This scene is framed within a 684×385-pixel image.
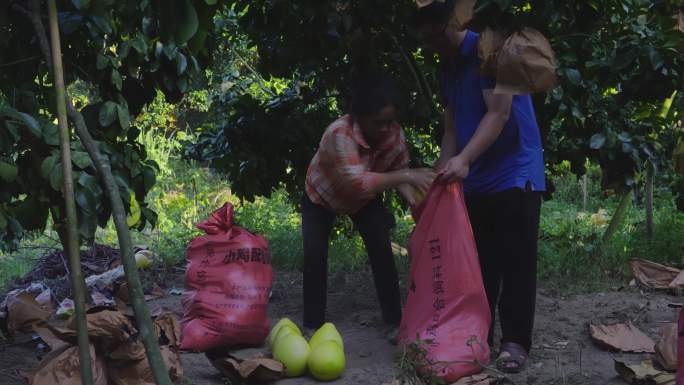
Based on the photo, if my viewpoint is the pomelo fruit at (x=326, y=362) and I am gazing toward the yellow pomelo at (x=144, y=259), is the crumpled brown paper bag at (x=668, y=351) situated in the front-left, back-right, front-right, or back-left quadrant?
back-right

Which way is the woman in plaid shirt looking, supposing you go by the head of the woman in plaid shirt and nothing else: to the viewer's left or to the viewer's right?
to the viewer's right

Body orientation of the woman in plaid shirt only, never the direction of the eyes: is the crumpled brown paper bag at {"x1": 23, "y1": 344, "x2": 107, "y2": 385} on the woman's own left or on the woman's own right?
on the woman's own right

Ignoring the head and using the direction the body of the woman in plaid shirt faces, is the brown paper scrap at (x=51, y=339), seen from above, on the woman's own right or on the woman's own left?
on the woman's own right

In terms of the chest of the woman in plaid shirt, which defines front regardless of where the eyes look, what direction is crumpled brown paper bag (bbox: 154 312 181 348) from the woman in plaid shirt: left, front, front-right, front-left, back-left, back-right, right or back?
right

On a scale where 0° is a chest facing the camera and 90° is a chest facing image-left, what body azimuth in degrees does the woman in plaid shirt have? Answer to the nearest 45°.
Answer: approximately 315°

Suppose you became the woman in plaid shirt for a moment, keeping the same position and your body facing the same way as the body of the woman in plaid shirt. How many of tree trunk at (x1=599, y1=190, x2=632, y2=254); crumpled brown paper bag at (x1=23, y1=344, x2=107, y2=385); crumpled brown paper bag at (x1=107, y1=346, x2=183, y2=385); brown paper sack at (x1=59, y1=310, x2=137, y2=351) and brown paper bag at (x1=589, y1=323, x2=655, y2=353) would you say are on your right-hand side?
3

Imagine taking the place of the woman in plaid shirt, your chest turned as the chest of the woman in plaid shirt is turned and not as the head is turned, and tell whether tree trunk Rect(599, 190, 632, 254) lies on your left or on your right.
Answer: on your left

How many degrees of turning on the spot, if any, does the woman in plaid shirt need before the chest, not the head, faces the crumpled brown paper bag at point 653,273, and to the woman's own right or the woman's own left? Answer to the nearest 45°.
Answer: approximately 90° to the woman's own left

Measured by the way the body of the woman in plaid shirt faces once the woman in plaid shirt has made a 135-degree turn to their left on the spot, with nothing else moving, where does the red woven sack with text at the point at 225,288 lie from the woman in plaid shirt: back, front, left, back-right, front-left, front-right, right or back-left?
left
